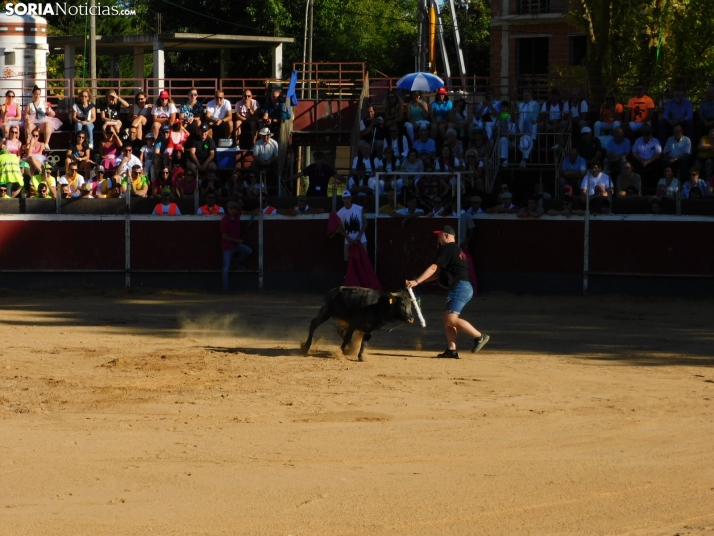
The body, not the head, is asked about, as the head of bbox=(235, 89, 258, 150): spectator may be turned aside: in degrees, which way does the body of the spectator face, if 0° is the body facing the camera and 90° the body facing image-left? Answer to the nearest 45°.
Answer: approximately 0°

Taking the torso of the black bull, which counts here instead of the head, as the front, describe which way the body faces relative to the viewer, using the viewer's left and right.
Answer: facing to the right of the viewer

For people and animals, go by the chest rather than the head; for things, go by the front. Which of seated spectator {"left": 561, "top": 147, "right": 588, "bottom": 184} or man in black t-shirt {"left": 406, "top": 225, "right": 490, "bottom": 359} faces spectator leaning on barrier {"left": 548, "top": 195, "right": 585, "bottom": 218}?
seated spectator {"left": 561, "top": 147, "right": 588, "bottom": 184}

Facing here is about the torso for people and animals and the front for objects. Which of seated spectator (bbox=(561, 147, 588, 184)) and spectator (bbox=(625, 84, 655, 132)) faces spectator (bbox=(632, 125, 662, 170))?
spectator (bbox=(625, 84, 655, 132))

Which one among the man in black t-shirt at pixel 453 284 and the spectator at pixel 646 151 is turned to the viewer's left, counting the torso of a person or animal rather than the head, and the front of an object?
the man in black t-shirt

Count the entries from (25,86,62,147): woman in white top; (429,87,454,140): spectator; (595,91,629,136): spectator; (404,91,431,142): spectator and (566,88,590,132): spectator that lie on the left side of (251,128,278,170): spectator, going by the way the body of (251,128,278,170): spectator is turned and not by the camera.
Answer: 4

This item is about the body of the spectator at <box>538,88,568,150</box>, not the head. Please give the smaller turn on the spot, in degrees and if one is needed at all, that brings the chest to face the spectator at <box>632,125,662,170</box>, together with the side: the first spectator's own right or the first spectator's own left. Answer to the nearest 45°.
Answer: approximately 45° to the first spectator's own left

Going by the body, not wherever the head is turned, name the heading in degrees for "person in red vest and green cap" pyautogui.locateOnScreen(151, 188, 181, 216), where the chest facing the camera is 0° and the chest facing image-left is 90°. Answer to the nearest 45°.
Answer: approximately 0°
